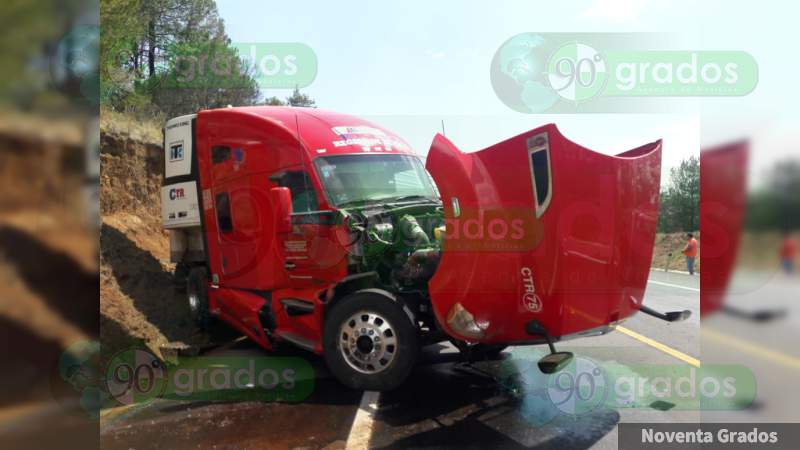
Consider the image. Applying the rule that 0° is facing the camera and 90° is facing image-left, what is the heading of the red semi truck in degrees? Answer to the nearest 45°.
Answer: approximately 315°

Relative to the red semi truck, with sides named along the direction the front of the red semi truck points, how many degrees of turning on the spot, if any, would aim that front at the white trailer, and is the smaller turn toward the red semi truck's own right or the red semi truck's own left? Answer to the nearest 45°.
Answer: approximately 180°
